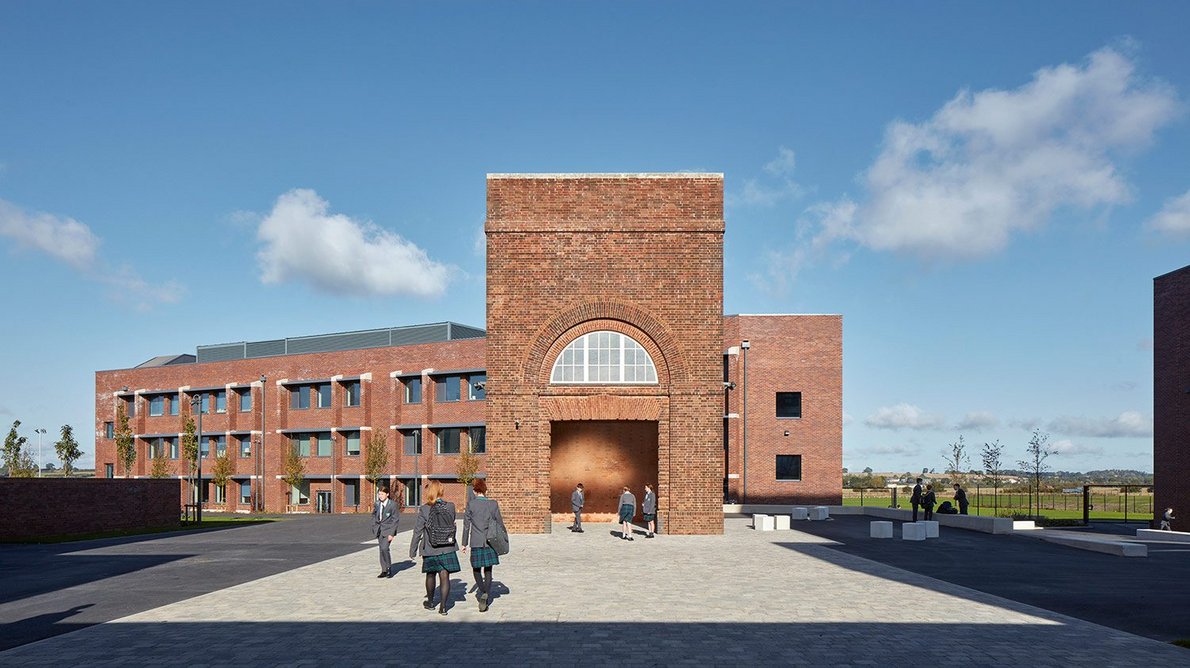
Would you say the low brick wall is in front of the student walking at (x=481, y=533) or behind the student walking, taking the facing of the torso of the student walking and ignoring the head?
in front

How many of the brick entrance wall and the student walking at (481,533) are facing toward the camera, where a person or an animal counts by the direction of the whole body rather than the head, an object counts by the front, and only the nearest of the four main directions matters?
1

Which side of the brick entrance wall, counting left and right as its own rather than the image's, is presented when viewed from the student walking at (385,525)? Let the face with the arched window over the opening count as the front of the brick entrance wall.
front

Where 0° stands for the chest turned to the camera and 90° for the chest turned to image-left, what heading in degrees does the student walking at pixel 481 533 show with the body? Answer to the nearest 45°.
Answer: approximately 180°

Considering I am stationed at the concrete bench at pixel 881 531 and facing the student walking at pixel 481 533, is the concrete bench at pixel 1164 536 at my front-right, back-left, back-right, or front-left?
back-left

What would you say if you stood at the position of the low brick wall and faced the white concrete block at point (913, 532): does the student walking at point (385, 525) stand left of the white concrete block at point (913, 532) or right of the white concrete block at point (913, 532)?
right

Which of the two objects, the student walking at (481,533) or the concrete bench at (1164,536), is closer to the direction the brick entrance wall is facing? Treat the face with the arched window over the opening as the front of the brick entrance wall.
the student walking

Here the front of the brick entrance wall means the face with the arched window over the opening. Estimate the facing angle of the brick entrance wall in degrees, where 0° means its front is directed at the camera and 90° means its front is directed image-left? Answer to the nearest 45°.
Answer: approximately 0°

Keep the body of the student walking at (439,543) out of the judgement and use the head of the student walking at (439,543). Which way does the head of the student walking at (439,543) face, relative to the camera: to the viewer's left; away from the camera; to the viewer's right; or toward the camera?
away from the camera
